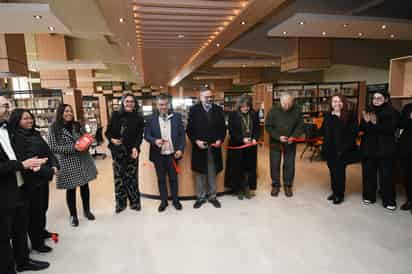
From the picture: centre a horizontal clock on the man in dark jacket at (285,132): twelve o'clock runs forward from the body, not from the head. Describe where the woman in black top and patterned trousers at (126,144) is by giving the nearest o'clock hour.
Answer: The woman in black top and patterned trousers is roughly at 2 o'clock from the man in dark jacket.

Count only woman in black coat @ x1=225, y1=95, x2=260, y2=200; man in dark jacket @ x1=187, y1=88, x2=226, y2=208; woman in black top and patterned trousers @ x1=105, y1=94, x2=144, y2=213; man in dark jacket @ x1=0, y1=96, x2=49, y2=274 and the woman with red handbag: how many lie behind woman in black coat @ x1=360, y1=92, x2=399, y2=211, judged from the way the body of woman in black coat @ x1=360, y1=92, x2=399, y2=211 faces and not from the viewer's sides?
0

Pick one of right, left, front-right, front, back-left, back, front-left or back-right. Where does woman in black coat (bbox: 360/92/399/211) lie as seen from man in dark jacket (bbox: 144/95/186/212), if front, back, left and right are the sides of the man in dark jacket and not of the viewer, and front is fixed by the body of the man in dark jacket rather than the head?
left

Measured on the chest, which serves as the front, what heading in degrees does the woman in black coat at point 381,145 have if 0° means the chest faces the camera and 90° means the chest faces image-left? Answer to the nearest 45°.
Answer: approximately 45°

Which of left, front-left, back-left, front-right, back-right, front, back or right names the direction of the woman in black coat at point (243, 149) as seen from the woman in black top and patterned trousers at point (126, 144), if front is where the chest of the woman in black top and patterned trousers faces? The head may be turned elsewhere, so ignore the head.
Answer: left

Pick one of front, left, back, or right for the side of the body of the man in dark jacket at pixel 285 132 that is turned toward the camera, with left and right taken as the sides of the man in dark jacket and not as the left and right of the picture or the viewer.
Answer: front

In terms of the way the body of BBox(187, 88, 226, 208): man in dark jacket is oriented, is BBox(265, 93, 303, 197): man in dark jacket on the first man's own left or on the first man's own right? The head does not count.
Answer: on the first man's own left

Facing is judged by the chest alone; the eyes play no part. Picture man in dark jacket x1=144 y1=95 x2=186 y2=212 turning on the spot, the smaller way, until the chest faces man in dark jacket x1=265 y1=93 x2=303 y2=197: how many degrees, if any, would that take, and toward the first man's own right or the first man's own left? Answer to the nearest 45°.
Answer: approximately 90° to the first man's own left

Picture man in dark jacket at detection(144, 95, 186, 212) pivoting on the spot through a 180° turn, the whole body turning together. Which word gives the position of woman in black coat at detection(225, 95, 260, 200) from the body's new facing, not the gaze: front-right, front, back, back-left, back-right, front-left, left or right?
right

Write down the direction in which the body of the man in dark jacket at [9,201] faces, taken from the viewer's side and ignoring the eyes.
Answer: to the viewer's right

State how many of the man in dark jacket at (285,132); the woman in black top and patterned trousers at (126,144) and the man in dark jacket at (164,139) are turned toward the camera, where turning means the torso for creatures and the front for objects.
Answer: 3

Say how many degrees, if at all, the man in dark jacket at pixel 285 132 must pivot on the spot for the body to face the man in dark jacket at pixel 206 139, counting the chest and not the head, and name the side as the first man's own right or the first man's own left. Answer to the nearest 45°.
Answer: approximately 45° to the first man's own right

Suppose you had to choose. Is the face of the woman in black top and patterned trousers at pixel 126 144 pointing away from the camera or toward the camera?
toward the camera

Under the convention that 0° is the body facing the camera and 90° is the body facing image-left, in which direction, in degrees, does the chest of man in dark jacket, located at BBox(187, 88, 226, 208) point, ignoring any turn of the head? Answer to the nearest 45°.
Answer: approximately 0°
